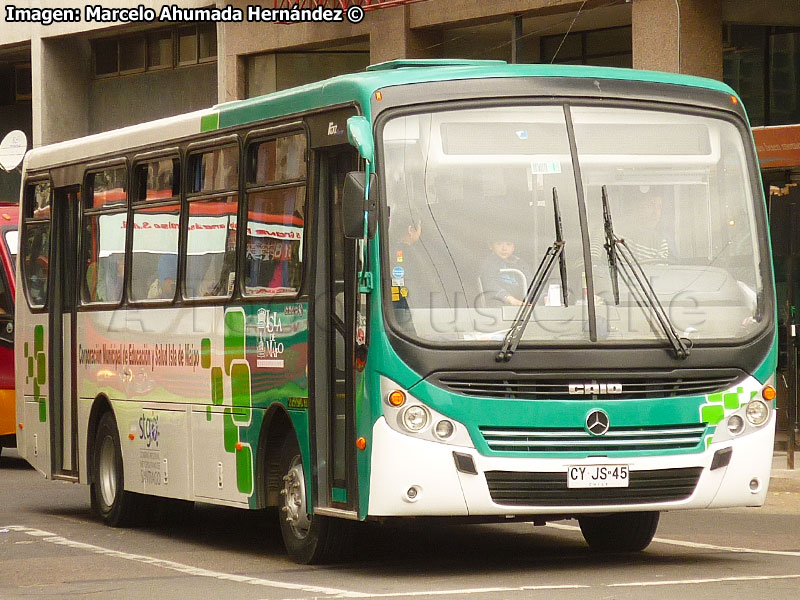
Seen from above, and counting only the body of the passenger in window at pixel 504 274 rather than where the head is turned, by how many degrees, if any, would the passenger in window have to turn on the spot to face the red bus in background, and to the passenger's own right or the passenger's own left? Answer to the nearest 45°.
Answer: approximately 135° to the passenger's own right

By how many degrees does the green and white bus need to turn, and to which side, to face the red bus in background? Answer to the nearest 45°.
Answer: approximately 180°

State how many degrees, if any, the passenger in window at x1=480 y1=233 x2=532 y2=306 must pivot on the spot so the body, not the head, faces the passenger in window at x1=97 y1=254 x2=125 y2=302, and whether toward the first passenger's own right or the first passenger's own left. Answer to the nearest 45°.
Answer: approximately 135° to the first passenger's own right

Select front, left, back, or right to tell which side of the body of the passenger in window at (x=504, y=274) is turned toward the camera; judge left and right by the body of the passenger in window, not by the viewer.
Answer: front

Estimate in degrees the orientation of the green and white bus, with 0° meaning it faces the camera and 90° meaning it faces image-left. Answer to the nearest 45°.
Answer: approximately 315°

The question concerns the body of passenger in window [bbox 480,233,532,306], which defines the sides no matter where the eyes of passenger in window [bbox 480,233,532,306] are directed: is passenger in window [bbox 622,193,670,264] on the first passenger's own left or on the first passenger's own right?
on the first passenger's own left
